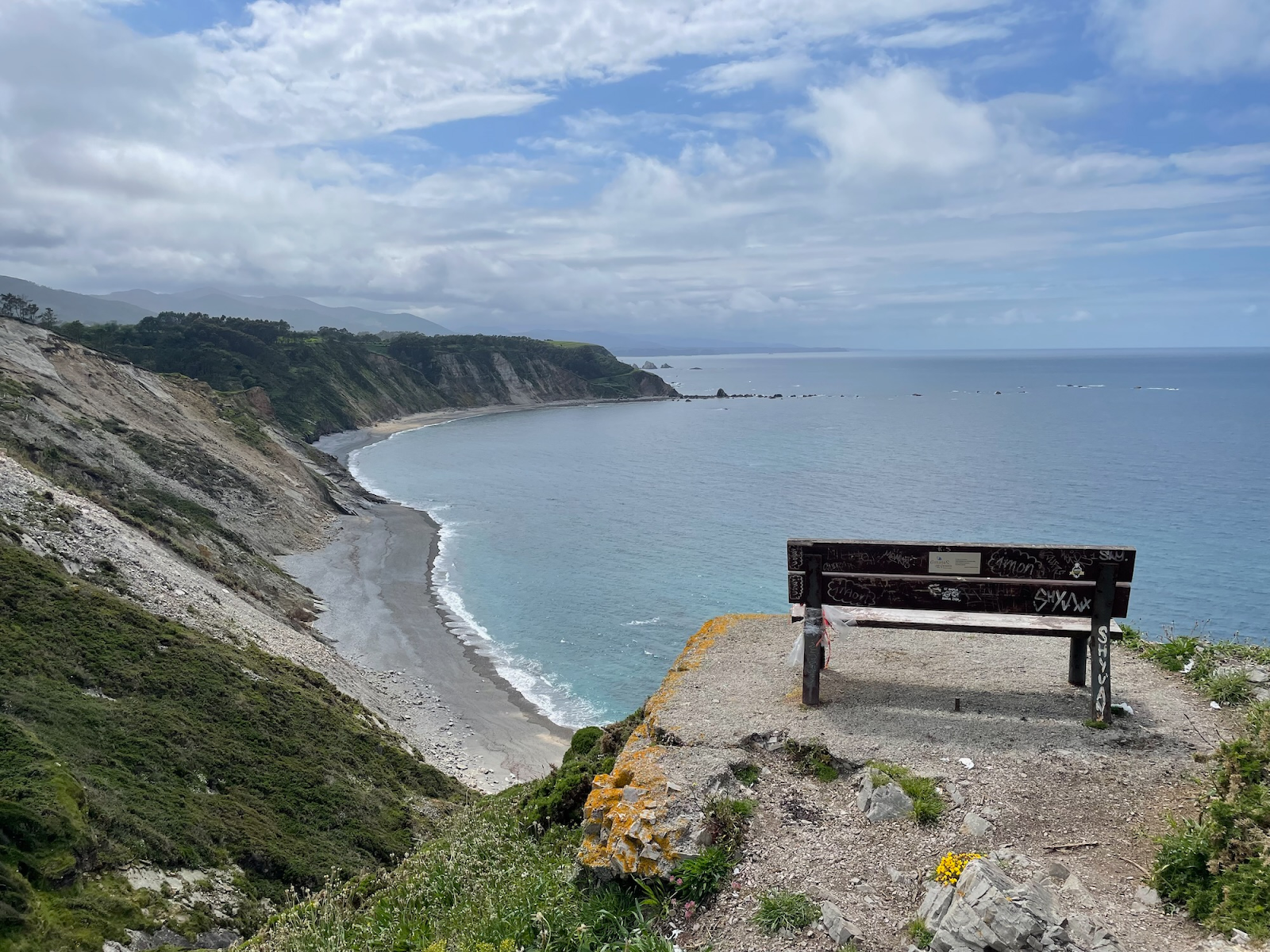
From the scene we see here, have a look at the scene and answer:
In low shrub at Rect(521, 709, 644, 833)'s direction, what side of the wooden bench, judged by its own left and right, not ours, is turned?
left

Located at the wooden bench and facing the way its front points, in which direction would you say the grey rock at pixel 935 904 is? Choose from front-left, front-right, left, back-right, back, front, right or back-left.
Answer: back

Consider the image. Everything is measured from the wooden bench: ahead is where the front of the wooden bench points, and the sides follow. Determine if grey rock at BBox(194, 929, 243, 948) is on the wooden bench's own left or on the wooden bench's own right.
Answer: on the wooden bench's own left

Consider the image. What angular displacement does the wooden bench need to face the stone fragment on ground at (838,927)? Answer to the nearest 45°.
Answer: approximately 180°

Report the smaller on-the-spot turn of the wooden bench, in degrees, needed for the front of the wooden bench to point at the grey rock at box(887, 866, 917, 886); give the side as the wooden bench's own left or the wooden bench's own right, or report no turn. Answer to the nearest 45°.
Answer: approximately 180°

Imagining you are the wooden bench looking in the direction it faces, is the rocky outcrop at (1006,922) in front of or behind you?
behind

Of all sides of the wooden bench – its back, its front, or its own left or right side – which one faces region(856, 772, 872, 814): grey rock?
back

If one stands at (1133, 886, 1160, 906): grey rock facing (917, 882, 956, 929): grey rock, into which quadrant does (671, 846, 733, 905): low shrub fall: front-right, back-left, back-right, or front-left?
front-right

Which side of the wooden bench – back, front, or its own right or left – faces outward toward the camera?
back

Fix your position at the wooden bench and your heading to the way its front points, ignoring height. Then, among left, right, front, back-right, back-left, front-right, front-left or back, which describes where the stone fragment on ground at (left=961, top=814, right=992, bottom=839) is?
back
